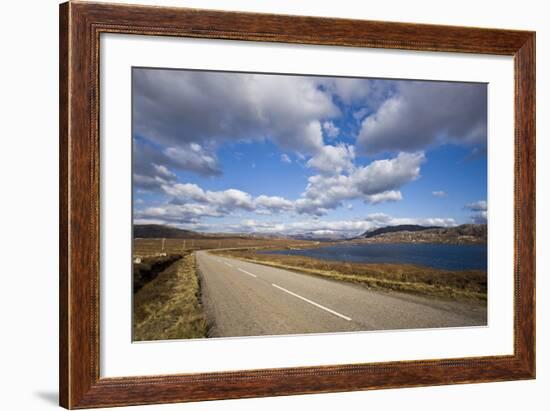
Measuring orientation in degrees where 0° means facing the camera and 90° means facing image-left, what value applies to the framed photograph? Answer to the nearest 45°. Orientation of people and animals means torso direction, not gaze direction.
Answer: approximately 315°
